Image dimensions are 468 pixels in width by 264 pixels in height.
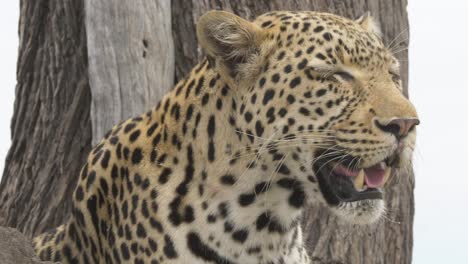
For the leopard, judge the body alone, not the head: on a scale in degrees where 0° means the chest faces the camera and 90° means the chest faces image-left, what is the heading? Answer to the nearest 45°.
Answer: approximately 315°

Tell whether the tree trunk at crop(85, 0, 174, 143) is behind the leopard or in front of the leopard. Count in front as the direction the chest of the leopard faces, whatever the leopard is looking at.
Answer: behind

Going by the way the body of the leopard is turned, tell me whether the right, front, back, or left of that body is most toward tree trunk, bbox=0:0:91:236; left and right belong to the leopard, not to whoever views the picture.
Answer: back
